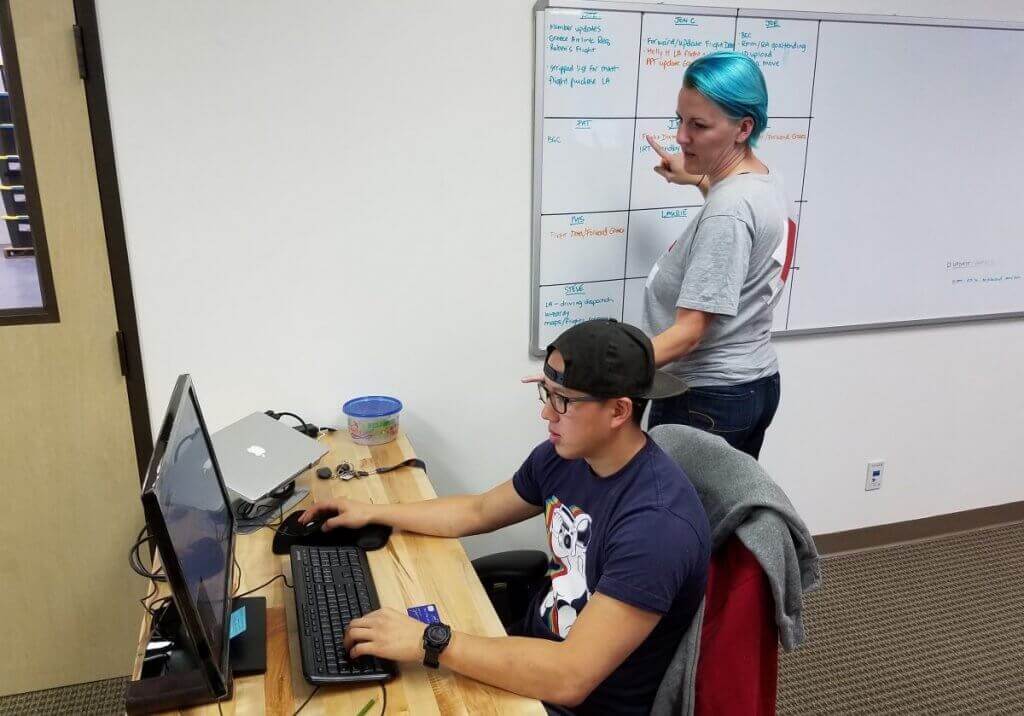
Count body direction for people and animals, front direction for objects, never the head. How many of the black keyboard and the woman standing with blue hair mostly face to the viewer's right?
1

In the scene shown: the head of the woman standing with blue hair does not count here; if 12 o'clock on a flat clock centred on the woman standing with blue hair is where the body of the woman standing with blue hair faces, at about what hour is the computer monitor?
The computer monitor is roughly at 10 o'clock from the woman standing with blue hair.

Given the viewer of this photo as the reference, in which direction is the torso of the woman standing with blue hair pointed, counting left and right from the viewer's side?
facing to the left of the viewer

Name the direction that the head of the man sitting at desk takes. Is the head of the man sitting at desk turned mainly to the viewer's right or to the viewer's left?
to the viewer's left

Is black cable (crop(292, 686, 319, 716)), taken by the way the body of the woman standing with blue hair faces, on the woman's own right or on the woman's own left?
on the woman's own left

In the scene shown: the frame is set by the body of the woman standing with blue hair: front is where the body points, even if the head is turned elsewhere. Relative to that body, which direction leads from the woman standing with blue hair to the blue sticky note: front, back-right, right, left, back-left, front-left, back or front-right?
front-left

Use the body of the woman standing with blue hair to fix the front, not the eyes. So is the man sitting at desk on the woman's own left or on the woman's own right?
on the woman's own left

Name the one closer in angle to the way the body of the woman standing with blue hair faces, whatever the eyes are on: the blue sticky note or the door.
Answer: the door

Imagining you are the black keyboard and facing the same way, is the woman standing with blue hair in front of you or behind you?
in front

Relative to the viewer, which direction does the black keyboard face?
to the viewer's right

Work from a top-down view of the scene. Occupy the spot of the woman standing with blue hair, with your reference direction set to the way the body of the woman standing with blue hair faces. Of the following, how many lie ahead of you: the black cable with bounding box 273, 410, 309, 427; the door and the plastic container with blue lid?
3

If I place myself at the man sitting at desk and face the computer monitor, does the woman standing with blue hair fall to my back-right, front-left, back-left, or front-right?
back-right

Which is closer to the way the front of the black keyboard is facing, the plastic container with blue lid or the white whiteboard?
the white whiteboard

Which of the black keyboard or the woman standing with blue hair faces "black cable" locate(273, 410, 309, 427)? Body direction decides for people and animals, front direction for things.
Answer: the woman standing with blue hair

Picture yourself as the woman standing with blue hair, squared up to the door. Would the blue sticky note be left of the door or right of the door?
left

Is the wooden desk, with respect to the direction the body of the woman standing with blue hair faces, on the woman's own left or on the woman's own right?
on the woman's own left
